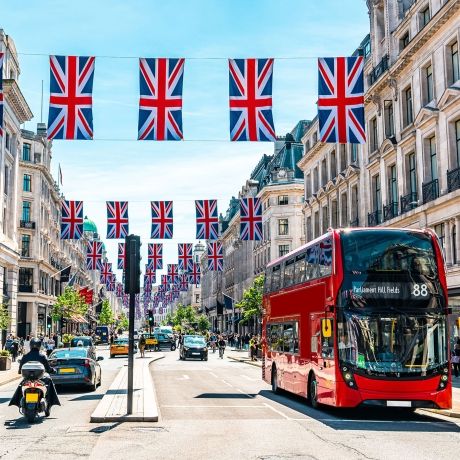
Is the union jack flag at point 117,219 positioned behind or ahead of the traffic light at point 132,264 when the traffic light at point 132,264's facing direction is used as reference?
ahead

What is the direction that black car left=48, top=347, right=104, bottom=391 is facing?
away from the camera

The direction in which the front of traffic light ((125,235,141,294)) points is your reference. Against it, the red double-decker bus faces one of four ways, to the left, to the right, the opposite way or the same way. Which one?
the opposite way

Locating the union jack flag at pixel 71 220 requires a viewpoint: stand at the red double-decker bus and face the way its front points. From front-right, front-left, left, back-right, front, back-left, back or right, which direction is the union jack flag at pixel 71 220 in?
back-right

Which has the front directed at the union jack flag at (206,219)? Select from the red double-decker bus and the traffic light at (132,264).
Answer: the traffic light

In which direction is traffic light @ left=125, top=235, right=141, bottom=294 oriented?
away from the camera

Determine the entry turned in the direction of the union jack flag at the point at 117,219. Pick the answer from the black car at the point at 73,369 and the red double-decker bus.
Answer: the black car

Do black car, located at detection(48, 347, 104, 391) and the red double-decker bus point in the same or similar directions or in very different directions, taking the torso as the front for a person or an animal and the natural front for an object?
very different directions
